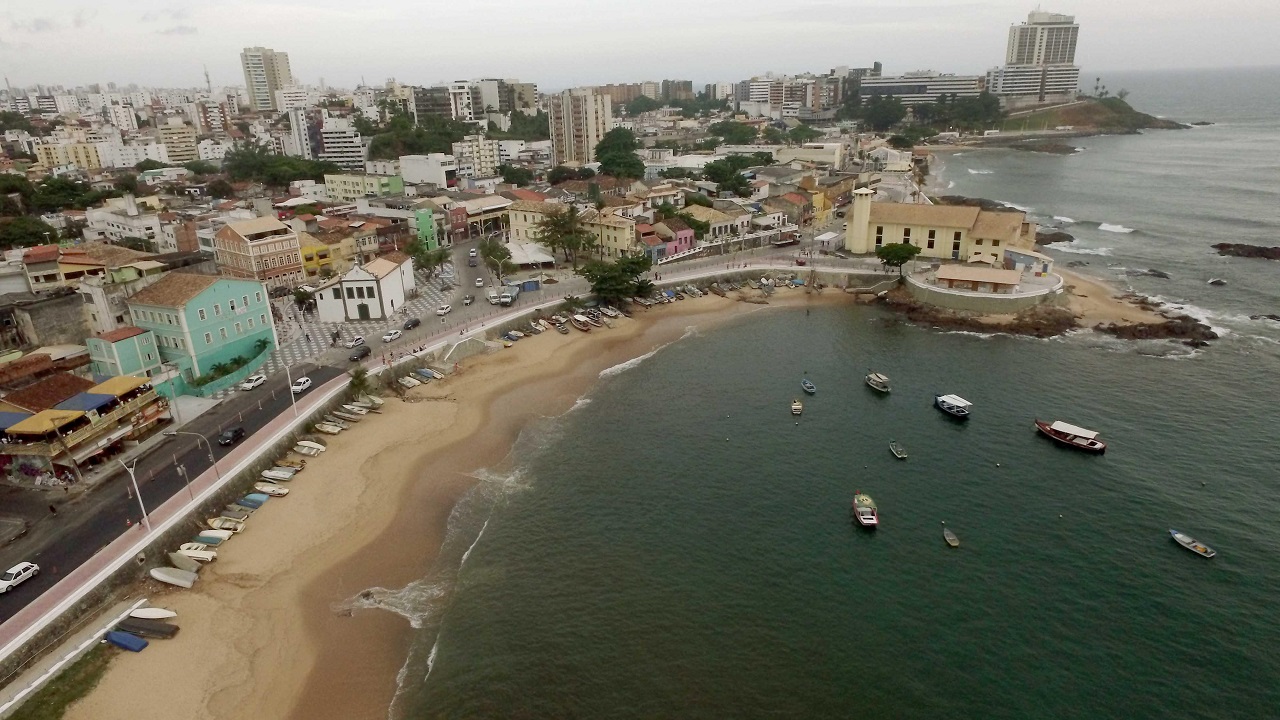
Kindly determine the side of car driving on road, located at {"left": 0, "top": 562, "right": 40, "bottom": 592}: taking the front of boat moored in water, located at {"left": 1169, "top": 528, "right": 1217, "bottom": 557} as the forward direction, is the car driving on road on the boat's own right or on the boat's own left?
on the boat's own left

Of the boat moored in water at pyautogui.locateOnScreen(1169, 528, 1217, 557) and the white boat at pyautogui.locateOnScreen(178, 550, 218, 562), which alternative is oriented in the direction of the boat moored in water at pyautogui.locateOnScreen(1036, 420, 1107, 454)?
the boat moored in water at pyautogui.locateOnScreen(1169, 528, 1217, 557)

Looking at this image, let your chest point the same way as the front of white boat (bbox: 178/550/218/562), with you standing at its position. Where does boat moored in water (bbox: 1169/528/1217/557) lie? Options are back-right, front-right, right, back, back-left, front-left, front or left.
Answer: back-left

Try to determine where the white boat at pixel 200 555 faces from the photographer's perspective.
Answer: facing to the left of the viewer

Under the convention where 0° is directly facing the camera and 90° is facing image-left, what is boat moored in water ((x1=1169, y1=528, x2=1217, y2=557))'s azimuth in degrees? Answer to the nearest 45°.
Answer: approximately 135°

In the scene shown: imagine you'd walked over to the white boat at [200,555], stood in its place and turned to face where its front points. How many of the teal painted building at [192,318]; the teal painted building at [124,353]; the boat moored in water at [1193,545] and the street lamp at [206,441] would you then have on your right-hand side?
3

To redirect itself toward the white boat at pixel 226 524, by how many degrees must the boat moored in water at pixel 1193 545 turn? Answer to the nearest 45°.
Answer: approximately 90° to its left

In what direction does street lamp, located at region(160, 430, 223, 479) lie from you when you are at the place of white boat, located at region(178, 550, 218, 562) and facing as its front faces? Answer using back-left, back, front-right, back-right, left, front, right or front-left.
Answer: right

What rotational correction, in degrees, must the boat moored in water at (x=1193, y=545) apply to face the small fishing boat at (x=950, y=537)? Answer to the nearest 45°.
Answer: approximately 90° to its left

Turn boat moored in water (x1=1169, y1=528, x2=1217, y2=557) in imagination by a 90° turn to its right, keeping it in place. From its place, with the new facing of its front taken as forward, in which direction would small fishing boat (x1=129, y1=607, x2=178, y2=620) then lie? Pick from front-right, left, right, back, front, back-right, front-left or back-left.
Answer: back

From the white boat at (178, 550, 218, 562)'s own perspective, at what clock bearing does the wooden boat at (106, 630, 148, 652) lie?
The wooden boat is roughly at 10 o'clock from the white boat.

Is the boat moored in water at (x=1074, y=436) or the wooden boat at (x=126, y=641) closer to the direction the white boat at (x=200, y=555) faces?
the wooden boat

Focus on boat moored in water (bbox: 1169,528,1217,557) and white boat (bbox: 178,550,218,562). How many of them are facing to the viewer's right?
0
